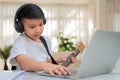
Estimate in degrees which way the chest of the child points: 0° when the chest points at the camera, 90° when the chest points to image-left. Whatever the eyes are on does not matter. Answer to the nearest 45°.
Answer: approximately 315°

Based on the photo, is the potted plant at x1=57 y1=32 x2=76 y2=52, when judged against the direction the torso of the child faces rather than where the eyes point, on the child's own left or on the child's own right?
on the child's own left

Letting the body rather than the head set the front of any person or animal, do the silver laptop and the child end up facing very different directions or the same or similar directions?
very different directions

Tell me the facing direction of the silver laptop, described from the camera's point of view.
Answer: facing away from the viewer and to the left of the viewer

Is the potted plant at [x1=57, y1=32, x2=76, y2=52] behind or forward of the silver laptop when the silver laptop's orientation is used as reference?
forward

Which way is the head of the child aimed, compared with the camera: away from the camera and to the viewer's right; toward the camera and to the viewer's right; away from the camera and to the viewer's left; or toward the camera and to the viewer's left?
toward the camera and to the viewer's right
